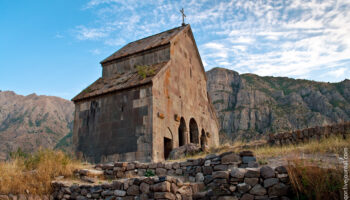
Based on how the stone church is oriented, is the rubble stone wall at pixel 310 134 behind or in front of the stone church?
in front

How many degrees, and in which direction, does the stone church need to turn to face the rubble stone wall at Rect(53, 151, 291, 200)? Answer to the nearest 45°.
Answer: approximately 45° to its right

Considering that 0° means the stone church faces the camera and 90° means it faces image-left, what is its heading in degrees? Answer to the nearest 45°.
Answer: approximately 315°

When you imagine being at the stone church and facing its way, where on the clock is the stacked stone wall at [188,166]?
The stacked stone wall is roughly at 1 o'clock from the stone church.

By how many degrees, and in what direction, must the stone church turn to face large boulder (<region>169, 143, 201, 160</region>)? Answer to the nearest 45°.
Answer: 0° — it already faces it

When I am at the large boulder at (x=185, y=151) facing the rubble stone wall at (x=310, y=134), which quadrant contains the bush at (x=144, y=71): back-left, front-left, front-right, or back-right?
back-left
